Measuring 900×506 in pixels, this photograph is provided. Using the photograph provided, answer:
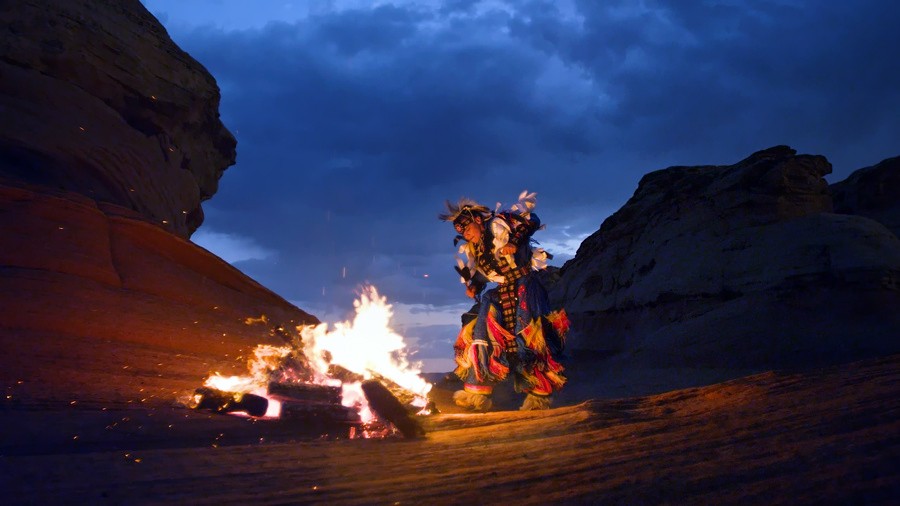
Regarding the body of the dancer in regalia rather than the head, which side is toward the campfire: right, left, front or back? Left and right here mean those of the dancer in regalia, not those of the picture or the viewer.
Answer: front

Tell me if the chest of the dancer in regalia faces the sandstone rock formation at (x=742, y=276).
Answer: no

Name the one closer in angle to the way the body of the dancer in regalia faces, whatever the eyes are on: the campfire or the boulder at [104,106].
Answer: the campfire

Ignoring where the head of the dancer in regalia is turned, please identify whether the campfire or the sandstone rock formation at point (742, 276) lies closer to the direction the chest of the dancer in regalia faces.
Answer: the campfire

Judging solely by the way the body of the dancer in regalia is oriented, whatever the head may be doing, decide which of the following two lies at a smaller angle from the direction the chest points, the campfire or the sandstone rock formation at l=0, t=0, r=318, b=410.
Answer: the campfire

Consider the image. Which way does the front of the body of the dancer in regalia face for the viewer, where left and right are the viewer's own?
facing the viewer and to the left of the viewer

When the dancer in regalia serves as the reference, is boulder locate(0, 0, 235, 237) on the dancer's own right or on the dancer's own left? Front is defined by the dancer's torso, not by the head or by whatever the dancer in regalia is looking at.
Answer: on the dancer's own right
